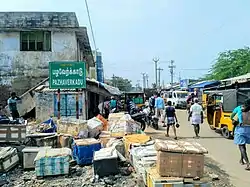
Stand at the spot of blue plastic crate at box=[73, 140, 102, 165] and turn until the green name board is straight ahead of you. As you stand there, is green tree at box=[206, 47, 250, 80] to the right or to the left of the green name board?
right

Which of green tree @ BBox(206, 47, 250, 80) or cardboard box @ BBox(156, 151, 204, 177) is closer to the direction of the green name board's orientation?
the cardboard box

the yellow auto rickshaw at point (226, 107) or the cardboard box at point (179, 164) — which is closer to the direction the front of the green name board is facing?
the cardboard box

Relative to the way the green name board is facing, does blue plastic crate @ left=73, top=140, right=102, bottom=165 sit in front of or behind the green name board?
in front

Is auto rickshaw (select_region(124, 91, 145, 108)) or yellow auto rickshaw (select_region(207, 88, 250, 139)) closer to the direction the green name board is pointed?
the yellow auto rickshaw

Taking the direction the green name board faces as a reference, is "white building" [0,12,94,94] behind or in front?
behind

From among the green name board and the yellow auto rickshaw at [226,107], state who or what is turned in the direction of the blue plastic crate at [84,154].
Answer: the green name board

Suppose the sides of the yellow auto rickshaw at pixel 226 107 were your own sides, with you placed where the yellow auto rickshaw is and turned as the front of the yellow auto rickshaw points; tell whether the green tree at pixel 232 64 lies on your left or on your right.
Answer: on your right

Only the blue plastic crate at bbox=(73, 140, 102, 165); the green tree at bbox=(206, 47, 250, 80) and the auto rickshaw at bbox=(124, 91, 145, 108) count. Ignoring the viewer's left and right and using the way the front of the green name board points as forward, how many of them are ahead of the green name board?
1
